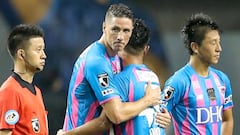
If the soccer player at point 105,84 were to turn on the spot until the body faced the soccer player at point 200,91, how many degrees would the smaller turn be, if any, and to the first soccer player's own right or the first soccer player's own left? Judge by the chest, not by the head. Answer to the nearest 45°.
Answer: approximately 45° to the first soccer player's own left

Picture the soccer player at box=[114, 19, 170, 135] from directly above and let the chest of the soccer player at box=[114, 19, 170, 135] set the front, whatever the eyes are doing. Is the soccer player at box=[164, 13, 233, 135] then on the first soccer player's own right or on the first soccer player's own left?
on the first soccer player's own right

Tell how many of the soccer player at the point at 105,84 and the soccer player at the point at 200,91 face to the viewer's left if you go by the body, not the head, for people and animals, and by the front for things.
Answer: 0

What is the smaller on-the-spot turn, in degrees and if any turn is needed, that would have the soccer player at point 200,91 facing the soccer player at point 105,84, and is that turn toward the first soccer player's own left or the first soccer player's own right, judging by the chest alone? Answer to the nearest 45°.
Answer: approximately 90° to the first soccer player's own right

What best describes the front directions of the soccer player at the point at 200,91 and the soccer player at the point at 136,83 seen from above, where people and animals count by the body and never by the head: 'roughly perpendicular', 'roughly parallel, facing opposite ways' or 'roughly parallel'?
roughly parallel, facing opposite ways

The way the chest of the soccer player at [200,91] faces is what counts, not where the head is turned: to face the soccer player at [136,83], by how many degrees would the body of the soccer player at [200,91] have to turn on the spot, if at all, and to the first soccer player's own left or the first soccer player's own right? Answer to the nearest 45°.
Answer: approximately 90° to the first soccer player's own right

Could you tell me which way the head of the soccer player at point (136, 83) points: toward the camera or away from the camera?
away from the camera

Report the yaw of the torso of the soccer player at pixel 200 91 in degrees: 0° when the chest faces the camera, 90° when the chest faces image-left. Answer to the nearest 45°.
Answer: approximately 315°

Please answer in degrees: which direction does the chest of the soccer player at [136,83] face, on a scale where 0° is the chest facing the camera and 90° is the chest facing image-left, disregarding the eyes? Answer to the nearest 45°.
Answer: approximately 135°
